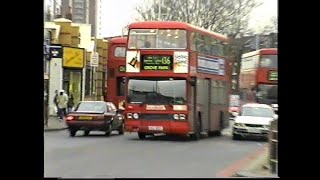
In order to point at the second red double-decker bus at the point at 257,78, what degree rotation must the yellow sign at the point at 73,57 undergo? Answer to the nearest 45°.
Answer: approximately 90° to its left

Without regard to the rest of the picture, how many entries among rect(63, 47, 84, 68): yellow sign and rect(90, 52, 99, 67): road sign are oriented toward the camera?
2

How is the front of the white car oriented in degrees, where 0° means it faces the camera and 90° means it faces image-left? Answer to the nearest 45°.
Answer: approximately 45°

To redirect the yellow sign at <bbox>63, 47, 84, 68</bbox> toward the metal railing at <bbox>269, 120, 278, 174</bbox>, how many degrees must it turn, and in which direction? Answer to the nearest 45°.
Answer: approximately 45° to its left

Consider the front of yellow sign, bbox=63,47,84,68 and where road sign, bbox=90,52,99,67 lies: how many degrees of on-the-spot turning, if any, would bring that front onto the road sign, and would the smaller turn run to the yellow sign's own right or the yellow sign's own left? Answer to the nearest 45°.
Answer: approximately 90° to the yellow sign's own left

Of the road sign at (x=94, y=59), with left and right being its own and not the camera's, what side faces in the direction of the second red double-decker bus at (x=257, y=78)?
left
